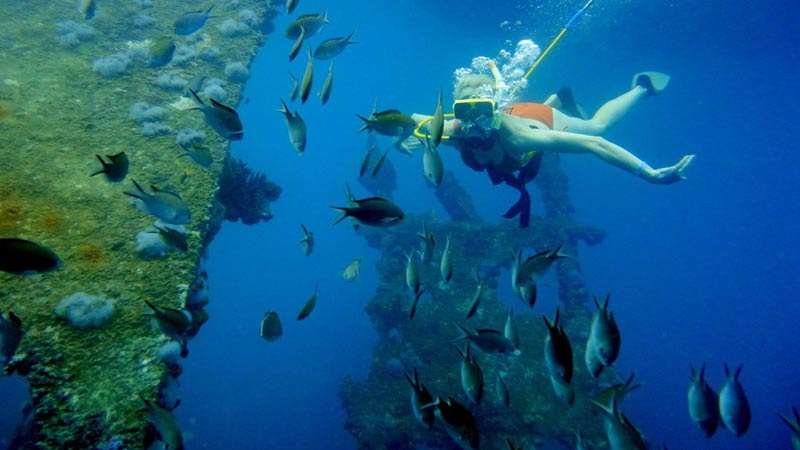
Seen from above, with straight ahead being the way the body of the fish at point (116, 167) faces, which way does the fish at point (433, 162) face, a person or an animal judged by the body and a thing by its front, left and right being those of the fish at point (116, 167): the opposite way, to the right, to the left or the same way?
to the right

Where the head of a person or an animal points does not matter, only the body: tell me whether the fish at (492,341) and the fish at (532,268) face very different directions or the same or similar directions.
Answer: very different directions

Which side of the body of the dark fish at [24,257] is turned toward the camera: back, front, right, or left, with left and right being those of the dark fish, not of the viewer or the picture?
right

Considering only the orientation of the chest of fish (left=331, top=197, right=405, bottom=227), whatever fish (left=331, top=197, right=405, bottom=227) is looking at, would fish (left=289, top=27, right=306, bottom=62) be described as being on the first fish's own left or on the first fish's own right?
on the first fish's own left

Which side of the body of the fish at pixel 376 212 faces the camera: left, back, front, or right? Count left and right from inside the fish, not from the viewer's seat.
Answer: right
